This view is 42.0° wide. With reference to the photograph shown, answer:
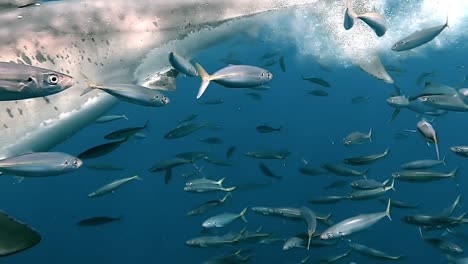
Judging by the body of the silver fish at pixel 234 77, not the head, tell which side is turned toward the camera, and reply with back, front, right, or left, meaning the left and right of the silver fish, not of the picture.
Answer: right

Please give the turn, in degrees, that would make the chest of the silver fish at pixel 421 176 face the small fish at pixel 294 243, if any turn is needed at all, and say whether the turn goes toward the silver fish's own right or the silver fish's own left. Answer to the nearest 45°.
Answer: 0° — it already faces it

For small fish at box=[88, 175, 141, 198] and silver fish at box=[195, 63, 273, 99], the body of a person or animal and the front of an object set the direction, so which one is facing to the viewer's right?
the silver fish

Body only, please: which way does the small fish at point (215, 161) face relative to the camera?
to the viewer's left

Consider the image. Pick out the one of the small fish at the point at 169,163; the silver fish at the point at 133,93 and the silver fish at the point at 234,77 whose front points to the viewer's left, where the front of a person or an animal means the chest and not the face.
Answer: the small fish

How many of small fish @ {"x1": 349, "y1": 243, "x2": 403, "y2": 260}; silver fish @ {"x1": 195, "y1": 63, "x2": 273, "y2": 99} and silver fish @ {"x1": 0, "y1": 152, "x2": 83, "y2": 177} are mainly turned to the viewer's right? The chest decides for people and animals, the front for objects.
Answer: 2

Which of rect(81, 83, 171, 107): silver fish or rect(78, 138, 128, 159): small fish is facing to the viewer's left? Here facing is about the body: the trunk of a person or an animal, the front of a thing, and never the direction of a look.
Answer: the small fish

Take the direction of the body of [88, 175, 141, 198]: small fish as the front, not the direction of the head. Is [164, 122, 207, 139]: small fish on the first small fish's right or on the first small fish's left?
on the first small fish's right
